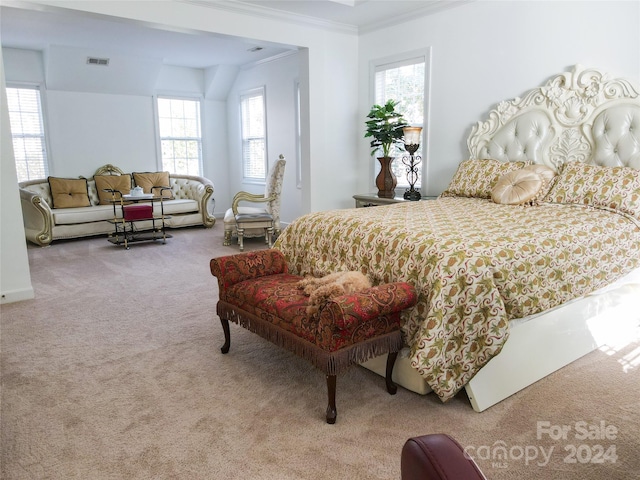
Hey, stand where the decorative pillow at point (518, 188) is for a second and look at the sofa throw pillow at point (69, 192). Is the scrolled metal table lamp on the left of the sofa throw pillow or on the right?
right

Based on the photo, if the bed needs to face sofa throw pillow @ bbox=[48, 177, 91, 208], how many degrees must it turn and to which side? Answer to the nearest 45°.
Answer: approximately 90° to its right

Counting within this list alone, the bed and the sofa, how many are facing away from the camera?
0

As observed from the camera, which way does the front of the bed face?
facing the viewer and to the left of the viewer

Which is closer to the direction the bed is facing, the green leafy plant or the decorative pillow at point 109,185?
the decorative pillow

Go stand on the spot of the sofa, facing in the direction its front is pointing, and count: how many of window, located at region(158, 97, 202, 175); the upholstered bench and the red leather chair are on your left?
1

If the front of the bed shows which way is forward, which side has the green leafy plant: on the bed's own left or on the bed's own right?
on the bed's own right

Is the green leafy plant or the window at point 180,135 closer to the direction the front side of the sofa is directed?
the green leafy plant

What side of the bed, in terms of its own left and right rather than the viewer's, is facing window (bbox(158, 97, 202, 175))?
right

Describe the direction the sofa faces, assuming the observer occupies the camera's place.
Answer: facing the viewer and to the right of the viewer

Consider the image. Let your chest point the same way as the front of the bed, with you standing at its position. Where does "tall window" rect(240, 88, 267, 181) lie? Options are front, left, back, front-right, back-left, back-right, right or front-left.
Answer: right

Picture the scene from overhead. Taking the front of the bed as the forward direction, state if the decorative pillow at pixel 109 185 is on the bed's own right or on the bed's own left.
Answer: on the bed's own right

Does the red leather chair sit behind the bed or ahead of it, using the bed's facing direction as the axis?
ahead
